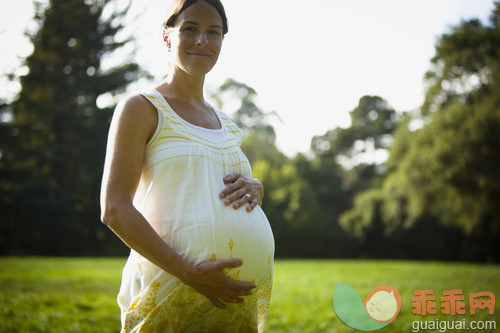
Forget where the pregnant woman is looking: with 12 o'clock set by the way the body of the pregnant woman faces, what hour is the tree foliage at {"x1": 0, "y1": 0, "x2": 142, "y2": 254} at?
The tree foliage is roughly at 7 o'clock from the pregnant woman.

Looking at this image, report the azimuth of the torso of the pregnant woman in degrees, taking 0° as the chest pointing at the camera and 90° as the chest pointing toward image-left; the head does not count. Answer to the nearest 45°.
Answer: approximately 315°

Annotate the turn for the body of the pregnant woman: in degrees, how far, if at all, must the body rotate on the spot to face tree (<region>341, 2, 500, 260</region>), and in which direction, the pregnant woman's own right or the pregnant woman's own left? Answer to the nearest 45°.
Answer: approximately 90° to the pregnant woman's own left

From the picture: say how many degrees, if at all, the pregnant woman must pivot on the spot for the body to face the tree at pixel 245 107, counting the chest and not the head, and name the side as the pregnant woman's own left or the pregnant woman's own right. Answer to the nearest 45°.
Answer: approximately 135° to the pregnant woman's own left
